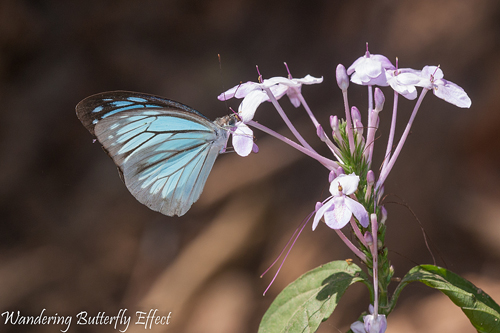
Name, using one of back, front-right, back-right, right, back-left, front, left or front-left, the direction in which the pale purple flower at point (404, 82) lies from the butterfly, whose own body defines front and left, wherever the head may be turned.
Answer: front-right

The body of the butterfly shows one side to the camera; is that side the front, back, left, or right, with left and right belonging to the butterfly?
right

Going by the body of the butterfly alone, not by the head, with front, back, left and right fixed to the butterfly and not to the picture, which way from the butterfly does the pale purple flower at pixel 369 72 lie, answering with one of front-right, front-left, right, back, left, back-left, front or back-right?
front-right
